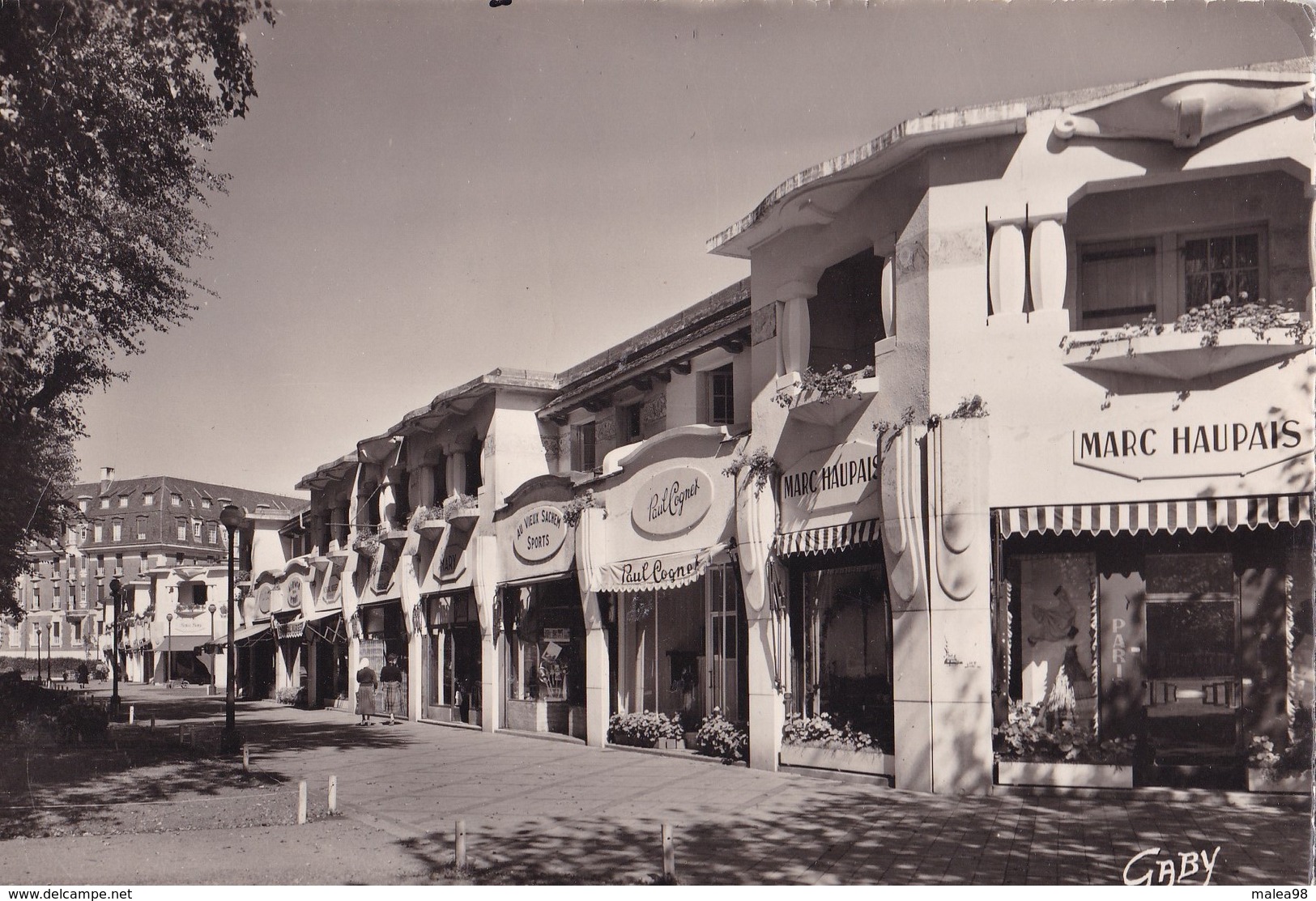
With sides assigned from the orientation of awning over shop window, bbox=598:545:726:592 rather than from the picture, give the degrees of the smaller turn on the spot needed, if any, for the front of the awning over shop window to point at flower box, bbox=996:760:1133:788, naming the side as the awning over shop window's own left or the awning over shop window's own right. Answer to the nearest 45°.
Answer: approximately 90° to the awning over shop window's own left

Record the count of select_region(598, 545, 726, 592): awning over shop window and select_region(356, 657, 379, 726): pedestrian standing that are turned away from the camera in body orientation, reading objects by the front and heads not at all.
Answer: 1

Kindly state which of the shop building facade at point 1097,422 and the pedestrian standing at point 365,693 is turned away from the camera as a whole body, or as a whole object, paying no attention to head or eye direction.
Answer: the pedestrian standing

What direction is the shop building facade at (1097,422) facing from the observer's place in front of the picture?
facing the viewer and to the left of the viewer

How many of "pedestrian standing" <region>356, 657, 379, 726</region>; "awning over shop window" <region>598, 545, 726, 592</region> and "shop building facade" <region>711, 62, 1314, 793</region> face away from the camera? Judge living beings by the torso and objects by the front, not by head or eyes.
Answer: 1

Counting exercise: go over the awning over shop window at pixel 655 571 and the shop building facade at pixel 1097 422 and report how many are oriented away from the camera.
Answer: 0

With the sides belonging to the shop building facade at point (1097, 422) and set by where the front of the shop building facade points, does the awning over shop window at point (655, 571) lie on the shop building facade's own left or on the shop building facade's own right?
on the shop building facade's own right

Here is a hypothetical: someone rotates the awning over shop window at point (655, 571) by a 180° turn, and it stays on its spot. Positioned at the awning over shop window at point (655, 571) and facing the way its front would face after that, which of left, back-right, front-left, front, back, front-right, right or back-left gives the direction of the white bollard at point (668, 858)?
back-right

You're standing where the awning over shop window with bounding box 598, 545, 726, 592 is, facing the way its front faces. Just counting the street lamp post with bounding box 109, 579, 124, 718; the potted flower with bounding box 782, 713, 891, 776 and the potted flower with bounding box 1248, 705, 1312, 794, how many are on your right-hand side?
1

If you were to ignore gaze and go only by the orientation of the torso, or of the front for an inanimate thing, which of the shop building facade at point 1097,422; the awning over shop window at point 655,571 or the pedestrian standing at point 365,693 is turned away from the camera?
the pedestrian standing

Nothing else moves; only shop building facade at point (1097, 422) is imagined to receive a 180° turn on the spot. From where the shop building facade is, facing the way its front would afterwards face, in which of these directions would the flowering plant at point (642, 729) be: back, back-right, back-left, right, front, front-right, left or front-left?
left

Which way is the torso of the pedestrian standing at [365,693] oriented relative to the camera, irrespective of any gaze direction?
away from the camera
